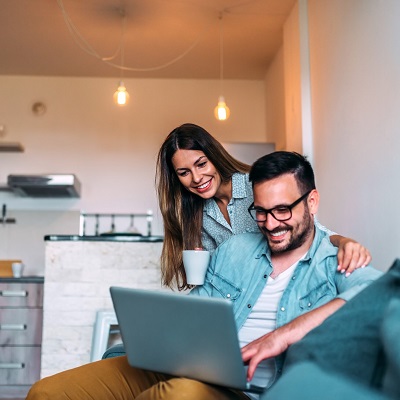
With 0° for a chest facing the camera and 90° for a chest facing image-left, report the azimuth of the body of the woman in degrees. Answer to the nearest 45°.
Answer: approximately 0°

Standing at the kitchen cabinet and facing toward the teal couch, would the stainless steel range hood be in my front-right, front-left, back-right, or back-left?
back-left

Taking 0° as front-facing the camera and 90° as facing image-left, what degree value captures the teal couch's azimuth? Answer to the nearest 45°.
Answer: approximately 45°

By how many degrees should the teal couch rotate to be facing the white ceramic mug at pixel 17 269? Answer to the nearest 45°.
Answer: approximately 90° to its right

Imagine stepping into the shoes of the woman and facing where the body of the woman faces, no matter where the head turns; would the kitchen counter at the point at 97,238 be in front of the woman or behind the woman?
behind

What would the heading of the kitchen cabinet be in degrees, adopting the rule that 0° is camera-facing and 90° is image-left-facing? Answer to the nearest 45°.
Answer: approximately 0°

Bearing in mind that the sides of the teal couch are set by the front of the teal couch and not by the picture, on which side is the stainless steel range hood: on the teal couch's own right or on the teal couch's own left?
on the teal couch's own right

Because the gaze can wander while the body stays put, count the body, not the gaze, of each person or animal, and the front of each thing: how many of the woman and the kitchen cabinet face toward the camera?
2
